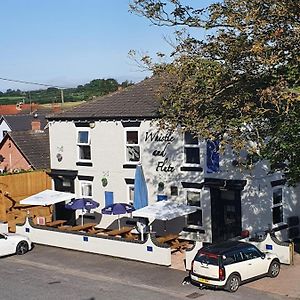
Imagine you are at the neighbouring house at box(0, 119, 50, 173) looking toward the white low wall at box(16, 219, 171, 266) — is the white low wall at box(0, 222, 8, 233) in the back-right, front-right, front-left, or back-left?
front-right

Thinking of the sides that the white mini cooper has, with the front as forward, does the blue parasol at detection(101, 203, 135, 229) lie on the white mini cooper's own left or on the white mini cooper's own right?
on the white mini cooper's own left

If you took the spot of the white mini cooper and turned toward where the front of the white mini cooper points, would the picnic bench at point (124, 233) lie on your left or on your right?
on your left

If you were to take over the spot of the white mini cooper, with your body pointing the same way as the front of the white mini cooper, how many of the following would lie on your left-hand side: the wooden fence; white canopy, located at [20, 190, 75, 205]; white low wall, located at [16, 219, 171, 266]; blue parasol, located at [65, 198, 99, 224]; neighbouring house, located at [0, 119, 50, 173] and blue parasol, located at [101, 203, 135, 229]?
6

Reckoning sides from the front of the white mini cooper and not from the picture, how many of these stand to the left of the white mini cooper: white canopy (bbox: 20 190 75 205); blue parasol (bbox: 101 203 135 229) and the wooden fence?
3

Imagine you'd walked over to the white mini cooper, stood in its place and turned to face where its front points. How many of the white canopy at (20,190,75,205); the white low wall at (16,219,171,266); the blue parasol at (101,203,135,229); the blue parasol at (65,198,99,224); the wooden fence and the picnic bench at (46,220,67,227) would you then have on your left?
6

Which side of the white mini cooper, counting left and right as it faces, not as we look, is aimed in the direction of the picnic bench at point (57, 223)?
left

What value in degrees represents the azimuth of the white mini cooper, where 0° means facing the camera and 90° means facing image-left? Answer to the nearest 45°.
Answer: approximately 225°

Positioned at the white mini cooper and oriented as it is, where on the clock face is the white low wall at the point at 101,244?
The white low wall is roughly at 9 o'clock from the white mini cooper.

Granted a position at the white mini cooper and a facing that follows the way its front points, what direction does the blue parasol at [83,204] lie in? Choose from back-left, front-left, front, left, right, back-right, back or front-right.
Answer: left
